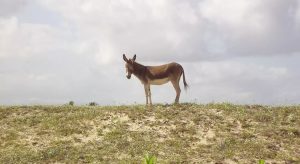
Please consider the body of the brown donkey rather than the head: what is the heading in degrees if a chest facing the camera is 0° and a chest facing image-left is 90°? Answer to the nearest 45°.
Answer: approximately 90°
